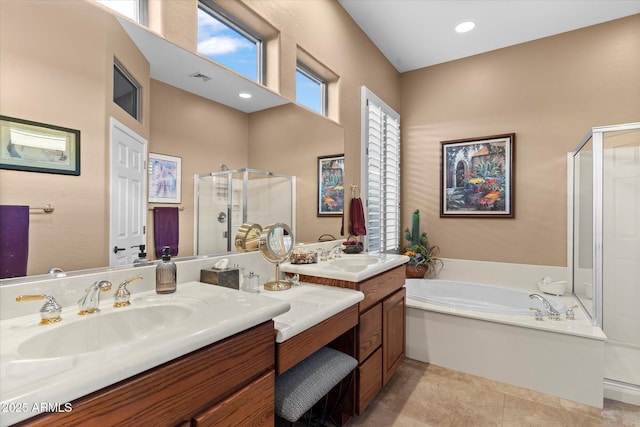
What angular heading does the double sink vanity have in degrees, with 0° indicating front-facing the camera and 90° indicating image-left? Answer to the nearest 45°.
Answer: approximately 315°

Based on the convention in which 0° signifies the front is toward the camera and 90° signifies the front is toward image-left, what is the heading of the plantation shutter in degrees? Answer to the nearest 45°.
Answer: approximately 315°

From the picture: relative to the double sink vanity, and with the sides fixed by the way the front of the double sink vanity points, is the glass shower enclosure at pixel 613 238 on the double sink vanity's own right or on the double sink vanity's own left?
on the double sink vanity's own left

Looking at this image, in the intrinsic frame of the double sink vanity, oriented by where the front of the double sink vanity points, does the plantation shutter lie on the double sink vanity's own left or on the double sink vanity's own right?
on the double sink vanity's own left

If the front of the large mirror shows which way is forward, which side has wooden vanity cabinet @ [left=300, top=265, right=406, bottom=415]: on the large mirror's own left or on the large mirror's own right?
on the large mirror's own left
